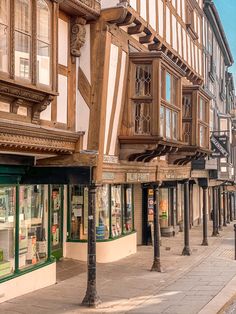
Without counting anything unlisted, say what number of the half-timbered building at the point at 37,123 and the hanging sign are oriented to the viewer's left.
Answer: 0

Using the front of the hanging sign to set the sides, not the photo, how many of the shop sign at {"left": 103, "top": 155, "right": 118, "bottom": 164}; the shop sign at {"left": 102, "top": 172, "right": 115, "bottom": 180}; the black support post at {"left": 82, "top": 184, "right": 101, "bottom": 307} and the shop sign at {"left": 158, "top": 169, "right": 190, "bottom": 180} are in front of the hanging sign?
4

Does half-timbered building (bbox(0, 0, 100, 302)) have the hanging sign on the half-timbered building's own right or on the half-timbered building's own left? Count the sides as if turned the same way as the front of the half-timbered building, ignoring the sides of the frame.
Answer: on the half-timbered building's own left

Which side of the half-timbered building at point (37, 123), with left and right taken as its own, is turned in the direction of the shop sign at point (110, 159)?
left

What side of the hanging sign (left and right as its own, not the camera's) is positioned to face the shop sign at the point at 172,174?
front

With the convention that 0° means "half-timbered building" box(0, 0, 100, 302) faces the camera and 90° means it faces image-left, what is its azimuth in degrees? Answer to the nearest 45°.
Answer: approximately 315°

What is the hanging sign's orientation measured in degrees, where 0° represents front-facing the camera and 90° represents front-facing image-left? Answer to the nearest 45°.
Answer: approximately 0°

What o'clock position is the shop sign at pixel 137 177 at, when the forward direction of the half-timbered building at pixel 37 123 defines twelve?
The shop sign is roughly at 9 o'clock from the half-timbered building.

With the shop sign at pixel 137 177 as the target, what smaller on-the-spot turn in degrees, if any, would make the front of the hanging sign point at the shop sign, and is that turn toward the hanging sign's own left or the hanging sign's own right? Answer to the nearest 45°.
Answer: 0° — it already faces it

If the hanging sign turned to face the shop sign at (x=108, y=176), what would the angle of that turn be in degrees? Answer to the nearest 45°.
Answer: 0° — it already faces it

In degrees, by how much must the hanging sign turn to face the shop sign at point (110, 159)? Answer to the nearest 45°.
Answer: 0° — it already faces it

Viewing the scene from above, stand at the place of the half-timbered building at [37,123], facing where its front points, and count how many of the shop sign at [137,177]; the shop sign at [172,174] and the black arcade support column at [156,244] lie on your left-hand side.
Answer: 3
